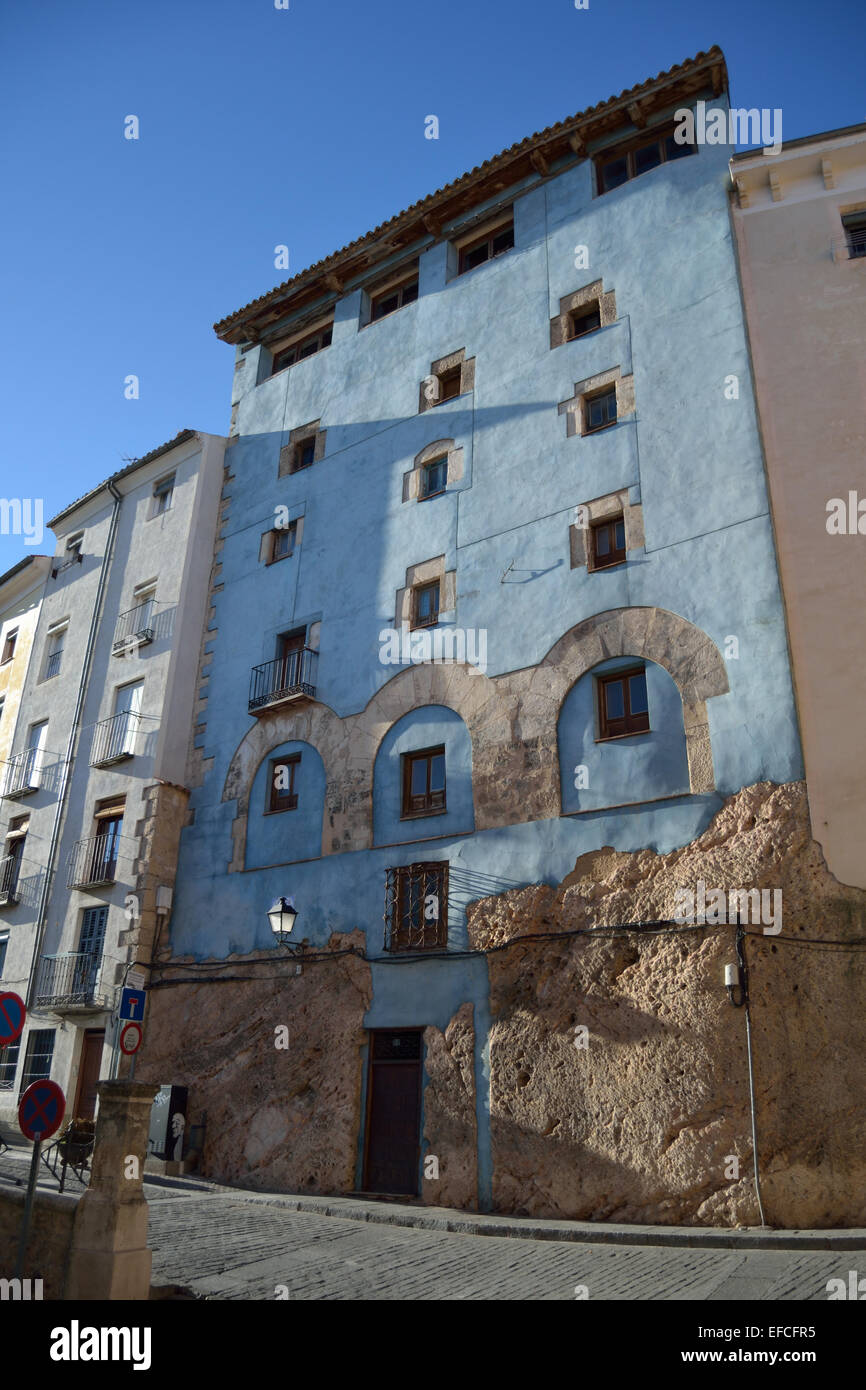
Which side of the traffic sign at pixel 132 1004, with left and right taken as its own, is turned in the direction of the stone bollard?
front

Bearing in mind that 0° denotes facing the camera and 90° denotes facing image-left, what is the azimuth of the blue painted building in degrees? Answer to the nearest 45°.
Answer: approximately 45°

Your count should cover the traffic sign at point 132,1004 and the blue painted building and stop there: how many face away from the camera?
0

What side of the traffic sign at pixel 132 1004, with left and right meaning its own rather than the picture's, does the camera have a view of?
front

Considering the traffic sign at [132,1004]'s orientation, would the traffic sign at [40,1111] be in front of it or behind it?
in front

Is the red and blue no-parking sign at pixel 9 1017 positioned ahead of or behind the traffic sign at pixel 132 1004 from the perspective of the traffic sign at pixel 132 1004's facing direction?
ahead

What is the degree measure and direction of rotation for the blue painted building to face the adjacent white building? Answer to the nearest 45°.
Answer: approximately 90° to its right
